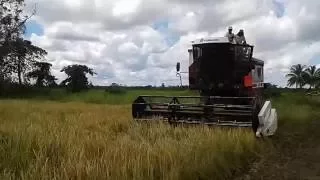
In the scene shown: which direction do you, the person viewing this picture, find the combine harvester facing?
facing the viewer and to the left of the viewer

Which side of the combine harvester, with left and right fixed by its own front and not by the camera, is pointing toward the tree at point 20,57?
right
